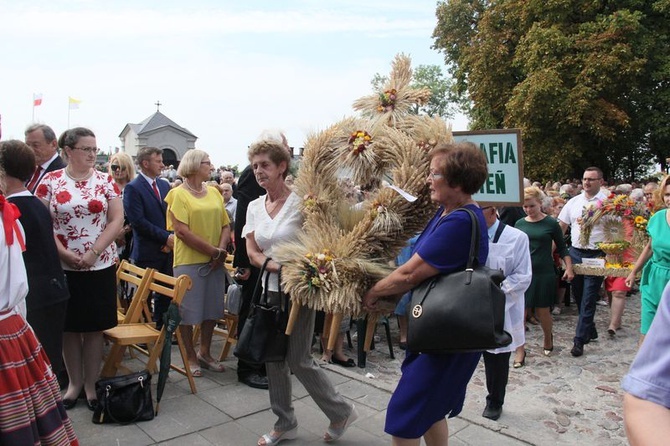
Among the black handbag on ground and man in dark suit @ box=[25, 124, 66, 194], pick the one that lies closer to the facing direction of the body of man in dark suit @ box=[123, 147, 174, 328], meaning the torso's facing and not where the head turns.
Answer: the black handbag on ground

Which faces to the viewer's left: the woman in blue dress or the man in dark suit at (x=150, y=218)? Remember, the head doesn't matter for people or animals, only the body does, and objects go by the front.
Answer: the woman in blue dress

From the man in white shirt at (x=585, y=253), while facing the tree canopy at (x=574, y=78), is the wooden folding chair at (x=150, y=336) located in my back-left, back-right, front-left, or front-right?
back-left

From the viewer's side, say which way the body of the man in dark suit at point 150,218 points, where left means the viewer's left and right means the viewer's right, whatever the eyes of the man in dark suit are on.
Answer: facing the viewer and to the right of the viewer

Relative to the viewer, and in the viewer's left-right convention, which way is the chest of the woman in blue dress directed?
facing to the left of the viewer

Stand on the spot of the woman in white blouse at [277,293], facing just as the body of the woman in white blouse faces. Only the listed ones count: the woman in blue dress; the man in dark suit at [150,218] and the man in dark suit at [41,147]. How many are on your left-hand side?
1

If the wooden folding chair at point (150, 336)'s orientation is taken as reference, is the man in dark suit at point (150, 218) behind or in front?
behind

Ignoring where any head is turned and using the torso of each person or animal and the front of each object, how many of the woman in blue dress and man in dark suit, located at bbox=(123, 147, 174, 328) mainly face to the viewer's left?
1

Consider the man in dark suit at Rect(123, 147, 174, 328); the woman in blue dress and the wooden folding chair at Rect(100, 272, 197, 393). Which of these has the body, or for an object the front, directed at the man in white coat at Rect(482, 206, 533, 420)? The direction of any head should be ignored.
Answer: the man in dark suit

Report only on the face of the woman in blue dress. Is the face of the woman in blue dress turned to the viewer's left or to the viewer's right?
to the viewer's left

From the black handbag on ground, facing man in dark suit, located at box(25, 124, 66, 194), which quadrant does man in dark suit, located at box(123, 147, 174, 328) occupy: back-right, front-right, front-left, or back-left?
front-right

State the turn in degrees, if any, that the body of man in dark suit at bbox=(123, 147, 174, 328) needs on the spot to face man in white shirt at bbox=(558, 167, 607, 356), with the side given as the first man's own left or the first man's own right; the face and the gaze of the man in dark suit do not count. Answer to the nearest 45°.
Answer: approximately 45° to the first man's own left

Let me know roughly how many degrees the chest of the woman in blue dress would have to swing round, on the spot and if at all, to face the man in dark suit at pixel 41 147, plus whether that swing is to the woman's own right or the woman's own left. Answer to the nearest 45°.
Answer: approximately 45° to the woman's own right
